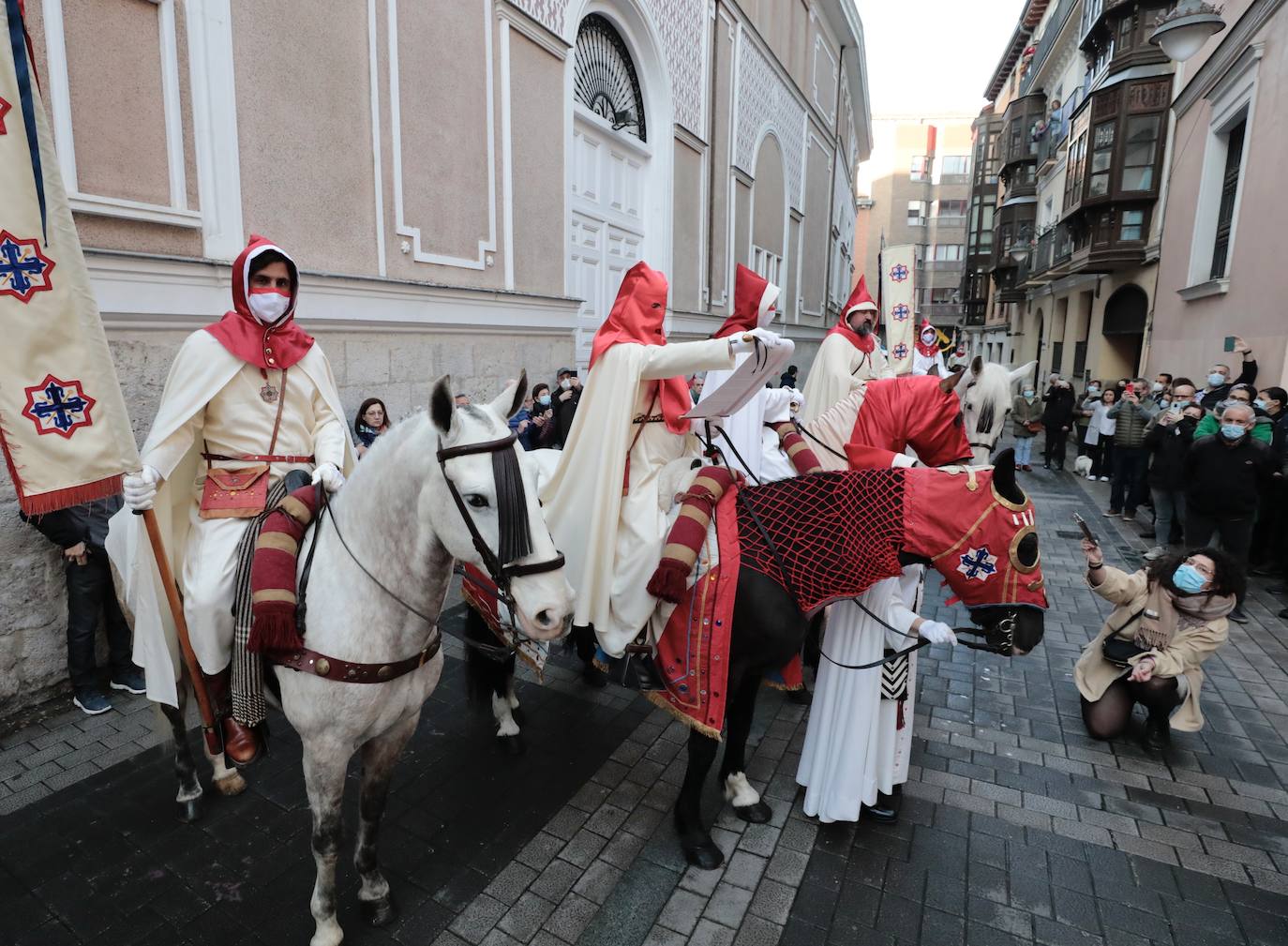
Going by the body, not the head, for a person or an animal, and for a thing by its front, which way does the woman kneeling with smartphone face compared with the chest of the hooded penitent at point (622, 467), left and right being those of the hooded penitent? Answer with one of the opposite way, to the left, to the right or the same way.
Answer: the opposite way

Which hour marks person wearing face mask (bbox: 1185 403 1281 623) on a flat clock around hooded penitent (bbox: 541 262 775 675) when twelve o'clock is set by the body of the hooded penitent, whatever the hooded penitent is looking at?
The person wearing face mask is roughly at 11 o'clock from the hooded penitent.

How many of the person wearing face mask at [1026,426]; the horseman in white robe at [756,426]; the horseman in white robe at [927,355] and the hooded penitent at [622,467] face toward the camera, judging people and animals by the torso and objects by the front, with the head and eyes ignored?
2

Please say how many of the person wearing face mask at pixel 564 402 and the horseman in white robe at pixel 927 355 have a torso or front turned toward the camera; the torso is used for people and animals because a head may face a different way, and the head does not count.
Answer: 2

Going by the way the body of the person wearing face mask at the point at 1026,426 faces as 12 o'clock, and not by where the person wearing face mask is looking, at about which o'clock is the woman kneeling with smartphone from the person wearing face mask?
The woman kneeling with smartphone is roughly at 12 o'clock from the person wearing face mask.

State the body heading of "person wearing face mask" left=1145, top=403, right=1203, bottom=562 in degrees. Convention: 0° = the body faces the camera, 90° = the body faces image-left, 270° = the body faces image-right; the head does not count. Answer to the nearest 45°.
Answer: approximately 45°

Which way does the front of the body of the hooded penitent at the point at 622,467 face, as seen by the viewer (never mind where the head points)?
to the viewer's right

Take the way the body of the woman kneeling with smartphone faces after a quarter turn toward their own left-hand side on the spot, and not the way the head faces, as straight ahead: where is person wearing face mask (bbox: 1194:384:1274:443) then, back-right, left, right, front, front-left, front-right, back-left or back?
back-left

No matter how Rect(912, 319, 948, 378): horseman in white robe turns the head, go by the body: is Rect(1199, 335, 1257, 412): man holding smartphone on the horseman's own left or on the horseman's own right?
on the horseman's own left
